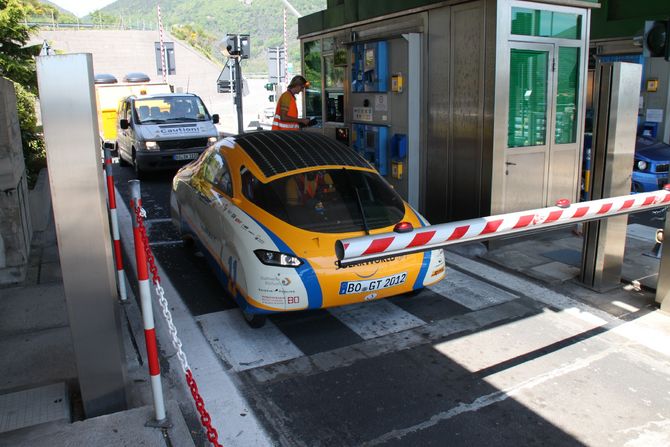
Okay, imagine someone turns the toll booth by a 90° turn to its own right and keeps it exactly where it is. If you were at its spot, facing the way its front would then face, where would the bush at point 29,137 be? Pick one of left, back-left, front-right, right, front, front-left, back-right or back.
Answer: front-left

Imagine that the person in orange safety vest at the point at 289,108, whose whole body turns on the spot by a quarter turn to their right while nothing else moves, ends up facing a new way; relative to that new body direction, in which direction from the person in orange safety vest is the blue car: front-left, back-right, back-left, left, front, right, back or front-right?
left

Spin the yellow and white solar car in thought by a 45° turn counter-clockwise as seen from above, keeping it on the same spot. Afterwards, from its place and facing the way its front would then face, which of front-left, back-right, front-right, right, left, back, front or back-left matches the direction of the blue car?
front-left

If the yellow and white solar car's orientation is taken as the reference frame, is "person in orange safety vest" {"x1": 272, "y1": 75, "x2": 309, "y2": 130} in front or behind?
behind

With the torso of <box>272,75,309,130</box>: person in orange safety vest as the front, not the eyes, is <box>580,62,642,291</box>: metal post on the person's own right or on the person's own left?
on the person's own right

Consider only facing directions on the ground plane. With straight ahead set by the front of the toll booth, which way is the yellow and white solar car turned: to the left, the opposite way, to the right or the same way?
to the left

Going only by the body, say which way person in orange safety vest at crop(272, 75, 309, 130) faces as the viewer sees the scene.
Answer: to the viewer's right

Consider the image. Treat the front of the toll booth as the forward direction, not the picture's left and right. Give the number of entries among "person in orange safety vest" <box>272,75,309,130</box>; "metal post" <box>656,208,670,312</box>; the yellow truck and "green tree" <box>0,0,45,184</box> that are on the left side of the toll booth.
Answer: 1

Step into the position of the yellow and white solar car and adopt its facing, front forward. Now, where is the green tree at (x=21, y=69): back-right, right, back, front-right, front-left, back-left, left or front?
back

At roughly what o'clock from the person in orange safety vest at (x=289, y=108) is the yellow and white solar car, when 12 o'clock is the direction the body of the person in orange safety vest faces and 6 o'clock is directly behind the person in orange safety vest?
The yellow and white solar car is roughly at 3 o'clock from the person in orange safety vest.

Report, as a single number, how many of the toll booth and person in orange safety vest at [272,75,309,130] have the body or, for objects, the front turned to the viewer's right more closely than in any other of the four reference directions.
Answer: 1

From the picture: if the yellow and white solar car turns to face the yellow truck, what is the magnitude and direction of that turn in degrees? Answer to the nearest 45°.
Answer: approximately 180°

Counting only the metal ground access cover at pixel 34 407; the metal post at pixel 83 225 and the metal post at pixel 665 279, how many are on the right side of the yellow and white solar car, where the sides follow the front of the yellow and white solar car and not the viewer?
2

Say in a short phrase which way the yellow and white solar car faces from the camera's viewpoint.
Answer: facing the viewer and to the right of the viewer

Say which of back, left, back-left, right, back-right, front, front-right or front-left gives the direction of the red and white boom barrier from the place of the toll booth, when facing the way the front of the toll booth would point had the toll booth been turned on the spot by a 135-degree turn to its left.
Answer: right

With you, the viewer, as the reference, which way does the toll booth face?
facing the viewer and to the left of the viewer

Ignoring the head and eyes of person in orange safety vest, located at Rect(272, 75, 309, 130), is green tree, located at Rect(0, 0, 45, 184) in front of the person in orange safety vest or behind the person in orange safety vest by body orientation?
behind
